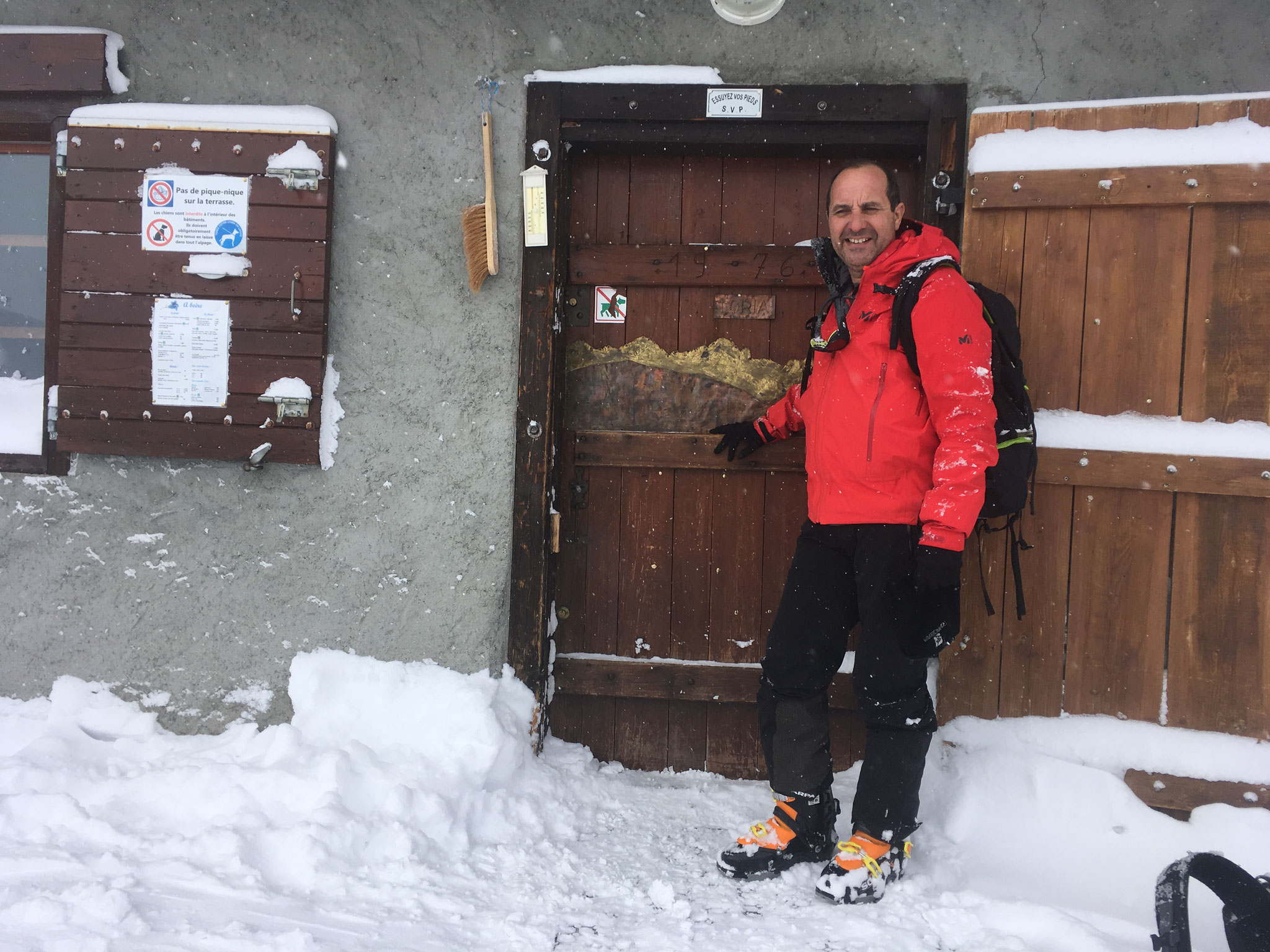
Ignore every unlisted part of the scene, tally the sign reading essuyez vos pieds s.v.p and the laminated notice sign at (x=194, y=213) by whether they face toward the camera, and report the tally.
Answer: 2

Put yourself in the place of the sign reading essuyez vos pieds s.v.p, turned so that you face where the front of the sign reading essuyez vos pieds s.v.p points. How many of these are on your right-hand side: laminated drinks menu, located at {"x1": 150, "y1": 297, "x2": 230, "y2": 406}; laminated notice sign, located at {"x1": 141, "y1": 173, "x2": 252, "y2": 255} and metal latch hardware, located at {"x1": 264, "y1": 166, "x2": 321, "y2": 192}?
3

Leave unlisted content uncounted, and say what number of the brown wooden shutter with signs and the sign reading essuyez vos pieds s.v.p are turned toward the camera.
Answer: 2

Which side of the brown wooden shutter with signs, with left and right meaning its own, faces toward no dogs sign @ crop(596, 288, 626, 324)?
left

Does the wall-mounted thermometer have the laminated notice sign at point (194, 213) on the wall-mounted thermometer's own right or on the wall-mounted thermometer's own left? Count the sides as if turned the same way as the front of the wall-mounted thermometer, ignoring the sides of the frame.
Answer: on the wall-mounted thermometer's own right
